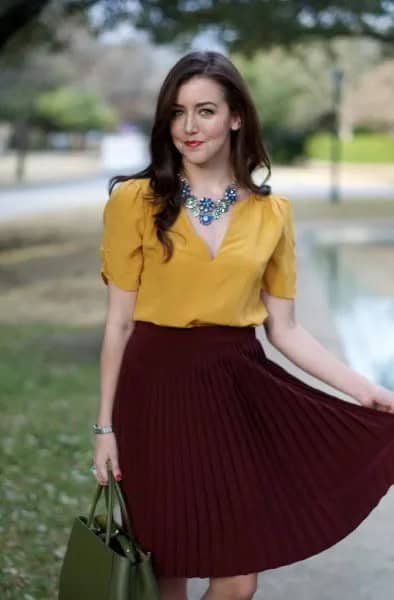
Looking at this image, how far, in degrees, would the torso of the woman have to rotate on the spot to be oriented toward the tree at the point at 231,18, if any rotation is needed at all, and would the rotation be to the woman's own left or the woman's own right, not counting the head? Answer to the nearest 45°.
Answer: approximately 180°

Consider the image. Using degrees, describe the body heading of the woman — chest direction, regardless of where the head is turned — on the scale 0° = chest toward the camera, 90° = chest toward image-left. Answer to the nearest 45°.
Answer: approximately 0°
